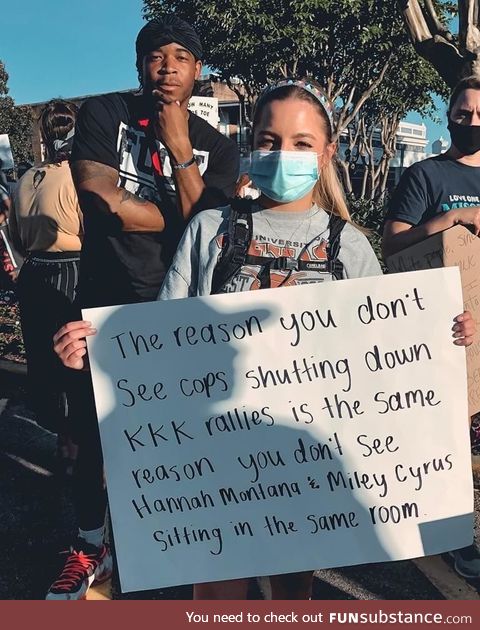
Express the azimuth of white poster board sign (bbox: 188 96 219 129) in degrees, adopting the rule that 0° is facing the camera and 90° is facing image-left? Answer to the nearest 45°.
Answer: approximately 0°

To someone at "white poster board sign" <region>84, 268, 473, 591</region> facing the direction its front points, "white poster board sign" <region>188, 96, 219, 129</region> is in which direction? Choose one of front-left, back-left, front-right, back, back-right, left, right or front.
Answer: back

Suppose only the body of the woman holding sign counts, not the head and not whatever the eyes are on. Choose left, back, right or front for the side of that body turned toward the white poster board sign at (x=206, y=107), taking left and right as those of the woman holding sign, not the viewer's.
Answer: back

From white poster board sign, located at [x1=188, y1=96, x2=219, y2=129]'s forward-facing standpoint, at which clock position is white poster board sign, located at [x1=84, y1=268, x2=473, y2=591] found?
white poster board sign, located at [x1=84, y1=268, x2=473, y2=591] is roughly at 12 o'clock from white poster board sign, located at [x1=188, y1=96, x2=219, y2=129].

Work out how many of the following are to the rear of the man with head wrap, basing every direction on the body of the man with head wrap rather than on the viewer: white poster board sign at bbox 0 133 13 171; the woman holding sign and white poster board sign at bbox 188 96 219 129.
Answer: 2

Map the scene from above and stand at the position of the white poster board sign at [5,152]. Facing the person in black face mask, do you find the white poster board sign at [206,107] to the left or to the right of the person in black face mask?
left

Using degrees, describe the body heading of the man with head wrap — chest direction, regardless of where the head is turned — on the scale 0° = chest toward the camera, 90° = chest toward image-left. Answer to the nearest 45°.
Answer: approximately 0°
